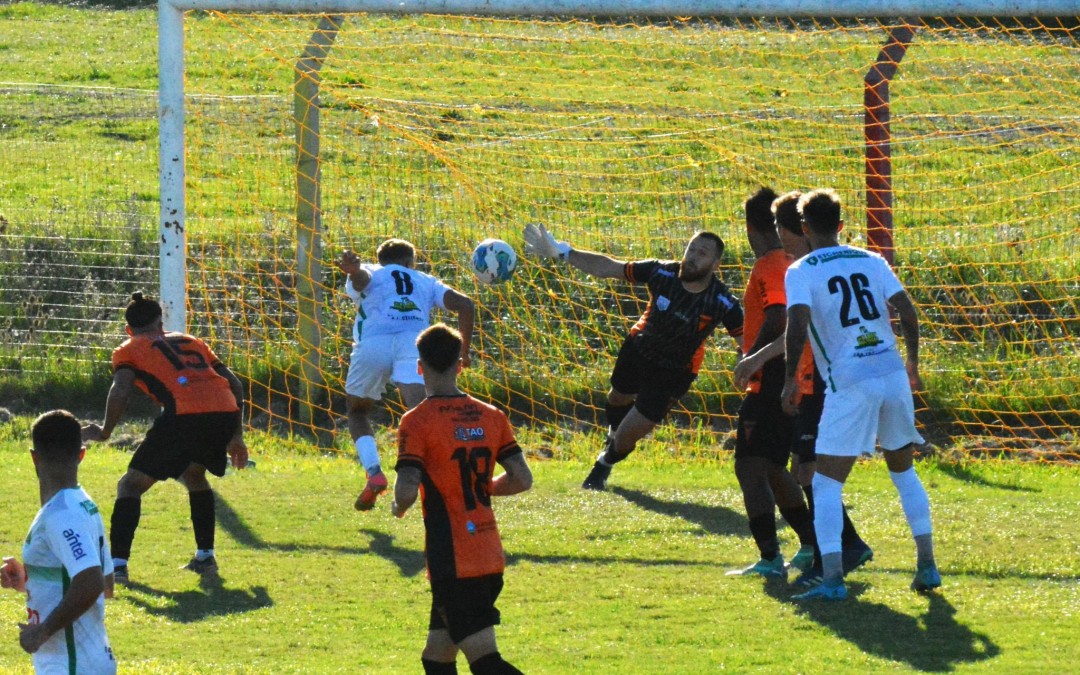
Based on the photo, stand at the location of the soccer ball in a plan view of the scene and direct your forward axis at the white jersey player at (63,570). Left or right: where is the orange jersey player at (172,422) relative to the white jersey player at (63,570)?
right

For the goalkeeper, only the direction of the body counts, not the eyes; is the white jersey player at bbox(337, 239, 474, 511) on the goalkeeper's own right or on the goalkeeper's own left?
on the goalkeeper's own right

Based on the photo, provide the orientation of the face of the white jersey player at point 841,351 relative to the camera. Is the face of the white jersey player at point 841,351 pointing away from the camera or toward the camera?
away from the camera

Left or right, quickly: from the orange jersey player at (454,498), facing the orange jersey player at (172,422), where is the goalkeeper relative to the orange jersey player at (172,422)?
right

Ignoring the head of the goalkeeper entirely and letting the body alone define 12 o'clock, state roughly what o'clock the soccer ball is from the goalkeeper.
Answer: The soccer ball is roughly at 3 o'clock from the goalkeeper.

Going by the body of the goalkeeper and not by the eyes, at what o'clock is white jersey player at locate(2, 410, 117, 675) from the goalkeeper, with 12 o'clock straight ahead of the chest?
The white jersey player is roughly at 1 o'clock from the goalkeeper.

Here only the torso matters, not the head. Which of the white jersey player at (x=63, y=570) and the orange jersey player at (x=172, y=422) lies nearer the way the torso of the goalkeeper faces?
the white jersey player

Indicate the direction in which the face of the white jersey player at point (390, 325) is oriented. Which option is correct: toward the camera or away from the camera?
away from the camera

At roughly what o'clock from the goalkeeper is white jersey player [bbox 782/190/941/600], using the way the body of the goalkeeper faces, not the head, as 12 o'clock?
The white jersey player is roughly at 11 o'clock from the goalkeeper.

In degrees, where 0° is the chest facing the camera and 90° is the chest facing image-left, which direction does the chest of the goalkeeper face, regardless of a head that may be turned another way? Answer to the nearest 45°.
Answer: approximately 0°

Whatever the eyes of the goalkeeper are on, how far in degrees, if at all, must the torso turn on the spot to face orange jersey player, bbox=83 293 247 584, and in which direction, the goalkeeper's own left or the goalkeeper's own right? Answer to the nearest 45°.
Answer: approximately 45° to the goalkeeper's own right

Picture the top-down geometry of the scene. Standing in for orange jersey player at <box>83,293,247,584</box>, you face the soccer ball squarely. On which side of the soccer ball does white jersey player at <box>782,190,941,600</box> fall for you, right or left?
right
